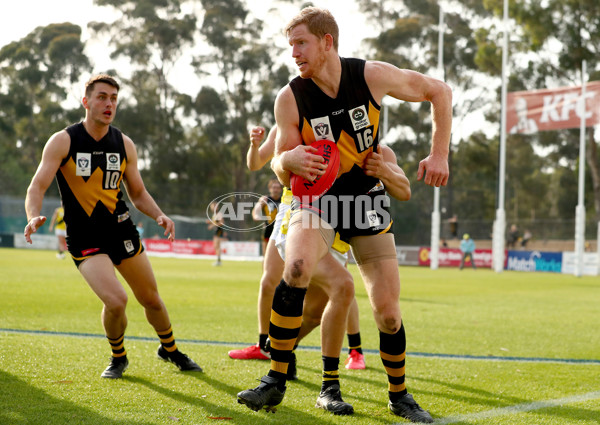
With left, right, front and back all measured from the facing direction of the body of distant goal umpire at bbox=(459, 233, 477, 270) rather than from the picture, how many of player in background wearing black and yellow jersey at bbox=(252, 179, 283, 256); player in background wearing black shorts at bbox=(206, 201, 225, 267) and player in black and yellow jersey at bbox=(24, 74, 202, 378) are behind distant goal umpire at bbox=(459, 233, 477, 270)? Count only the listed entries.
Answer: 0

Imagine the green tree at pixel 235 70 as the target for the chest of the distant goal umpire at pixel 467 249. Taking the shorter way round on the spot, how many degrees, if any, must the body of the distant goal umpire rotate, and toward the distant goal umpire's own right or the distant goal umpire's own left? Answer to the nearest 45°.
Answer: approximately 135° to the distant goal umpire's own right

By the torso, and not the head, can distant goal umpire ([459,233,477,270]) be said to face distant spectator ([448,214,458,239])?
no

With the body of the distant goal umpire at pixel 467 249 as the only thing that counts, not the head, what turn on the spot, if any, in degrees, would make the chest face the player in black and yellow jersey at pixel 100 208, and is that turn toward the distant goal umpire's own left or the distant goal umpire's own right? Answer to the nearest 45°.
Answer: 0° — they already face them

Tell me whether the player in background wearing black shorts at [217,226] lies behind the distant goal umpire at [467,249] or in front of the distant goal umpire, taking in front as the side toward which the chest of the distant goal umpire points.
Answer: in front

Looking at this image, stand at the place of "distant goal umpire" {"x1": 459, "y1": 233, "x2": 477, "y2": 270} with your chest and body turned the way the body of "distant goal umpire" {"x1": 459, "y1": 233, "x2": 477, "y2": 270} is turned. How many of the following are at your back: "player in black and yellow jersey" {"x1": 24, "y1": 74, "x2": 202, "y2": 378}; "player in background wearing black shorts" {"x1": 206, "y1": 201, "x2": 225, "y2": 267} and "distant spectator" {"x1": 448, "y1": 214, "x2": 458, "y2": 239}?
1

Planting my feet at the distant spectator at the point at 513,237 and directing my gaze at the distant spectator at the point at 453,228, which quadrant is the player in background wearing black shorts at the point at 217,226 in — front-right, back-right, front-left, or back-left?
front-left

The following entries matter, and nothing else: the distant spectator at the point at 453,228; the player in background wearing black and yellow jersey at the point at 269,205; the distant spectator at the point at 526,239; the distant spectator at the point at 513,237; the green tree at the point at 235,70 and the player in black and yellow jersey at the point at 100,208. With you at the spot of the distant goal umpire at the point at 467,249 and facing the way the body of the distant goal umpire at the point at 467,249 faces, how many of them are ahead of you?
2

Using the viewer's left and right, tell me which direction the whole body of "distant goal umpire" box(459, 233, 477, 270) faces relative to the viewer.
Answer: facing the viewer

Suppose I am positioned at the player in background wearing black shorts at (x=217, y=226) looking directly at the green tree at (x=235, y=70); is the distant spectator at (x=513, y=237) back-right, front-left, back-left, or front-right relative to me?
front-right

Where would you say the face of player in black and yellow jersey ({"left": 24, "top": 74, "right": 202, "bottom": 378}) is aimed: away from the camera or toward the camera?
toward the camera

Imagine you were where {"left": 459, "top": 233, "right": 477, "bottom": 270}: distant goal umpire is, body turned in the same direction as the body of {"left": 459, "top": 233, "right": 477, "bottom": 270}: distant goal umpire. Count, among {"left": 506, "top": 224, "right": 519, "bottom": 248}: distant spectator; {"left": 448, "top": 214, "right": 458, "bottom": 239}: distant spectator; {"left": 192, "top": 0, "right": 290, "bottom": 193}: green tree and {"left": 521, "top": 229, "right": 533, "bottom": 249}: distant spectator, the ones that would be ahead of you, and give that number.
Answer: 0

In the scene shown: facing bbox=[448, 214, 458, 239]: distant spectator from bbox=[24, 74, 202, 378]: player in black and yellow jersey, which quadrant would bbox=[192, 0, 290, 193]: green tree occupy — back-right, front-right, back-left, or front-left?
front-left

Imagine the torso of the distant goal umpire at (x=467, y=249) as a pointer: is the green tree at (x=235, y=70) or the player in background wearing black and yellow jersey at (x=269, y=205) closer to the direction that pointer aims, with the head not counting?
the player in background wearing black and yellow jersey

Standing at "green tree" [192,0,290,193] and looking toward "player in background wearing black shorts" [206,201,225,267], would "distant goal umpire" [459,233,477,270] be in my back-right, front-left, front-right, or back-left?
front-left

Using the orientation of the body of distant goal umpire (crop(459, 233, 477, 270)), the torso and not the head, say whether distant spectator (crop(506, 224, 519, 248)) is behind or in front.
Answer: behind
